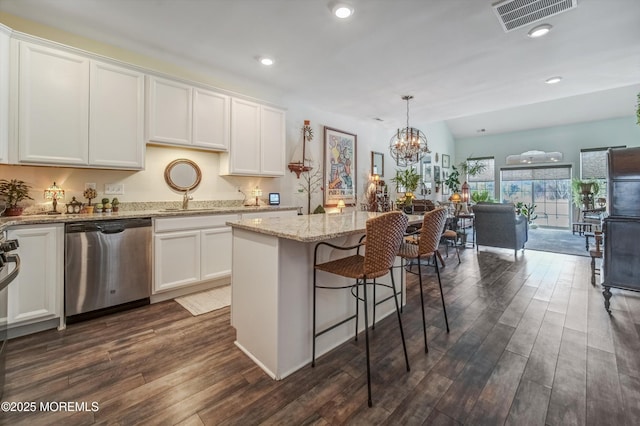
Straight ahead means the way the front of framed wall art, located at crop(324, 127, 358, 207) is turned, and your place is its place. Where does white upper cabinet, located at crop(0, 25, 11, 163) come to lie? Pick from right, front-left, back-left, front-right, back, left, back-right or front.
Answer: right

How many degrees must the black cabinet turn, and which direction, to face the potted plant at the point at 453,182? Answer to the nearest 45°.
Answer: approximately 45° to its right

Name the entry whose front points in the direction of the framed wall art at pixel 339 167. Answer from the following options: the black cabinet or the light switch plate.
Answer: the black cabinet

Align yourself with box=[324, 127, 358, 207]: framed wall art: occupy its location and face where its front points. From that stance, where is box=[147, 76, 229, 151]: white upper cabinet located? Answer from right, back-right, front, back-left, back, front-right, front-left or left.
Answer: right

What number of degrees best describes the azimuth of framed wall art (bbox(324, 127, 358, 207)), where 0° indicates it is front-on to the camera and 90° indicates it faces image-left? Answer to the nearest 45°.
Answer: approximately 315°

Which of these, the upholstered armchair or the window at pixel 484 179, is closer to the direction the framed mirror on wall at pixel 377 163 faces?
the upholstered armchair

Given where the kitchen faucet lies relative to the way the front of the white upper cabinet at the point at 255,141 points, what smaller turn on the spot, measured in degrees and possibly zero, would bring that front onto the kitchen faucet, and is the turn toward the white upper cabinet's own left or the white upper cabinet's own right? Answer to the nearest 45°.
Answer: approximately 135° to the white upper cabinet's own right

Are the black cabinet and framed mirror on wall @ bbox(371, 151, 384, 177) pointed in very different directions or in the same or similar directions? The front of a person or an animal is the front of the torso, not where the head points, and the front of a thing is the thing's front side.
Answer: very different directions

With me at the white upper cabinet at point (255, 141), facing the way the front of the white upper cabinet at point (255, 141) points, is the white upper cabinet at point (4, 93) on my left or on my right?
on my right

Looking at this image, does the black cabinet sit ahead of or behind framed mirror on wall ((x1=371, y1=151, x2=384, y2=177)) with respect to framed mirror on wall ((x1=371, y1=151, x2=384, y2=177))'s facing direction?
ahead
